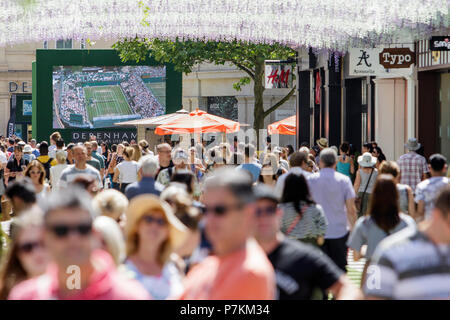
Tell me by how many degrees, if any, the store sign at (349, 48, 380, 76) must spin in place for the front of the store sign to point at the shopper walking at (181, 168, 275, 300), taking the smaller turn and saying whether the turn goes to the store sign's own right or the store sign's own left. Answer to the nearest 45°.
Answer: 0° — it already faces them

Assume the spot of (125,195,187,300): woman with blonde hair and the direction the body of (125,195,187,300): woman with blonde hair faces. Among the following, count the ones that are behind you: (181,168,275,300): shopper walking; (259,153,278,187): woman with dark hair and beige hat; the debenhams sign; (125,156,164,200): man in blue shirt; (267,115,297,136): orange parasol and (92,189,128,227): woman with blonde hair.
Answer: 5

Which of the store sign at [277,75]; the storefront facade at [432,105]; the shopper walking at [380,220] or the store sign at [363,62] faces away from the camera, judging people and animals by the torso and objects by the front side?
the shopper walking

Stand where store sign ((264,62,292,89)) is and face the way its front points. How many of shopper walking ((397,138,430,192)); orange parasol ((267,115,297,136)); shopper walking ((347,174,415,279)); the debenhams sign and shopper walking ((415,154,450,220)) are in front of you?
3

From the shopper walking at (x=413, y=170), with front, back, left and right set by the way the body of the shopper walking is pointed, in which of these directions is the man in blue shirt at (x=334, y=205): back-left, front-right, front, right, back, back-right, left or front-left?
back

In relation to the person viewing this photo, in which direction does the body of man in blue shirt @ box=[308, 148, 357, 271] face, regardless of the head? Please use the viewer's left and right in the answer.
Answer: facing away from the viewer

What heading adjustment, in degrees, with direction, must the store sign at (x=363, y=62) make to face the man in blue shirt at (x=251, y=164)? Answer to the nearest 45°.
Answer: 0° — it already faces them

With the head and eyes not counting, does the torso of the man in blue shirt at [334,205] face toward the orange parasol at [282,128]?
yes

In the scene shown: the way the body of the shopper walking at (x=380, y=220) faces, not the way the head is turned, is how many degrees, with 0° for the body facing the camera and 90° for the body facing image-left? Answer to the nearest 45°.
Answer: approximately 180°

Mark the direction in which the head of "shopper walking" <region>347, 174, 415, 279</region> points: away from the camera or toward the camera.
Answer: away from the camera

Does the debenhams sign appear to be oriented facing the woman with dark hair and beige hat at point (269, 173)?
yes

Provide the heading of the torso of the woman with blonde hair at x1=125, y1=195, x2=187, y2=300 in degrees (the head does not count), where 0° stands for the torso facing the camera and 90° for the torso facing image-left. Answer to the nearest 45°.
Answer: approximately 0°

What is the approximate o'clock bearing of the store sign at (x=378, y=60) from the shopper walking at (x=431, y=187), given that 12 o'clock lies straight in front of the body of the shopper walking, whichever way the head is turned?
The store sign is roughly at 12 o'clock from the shopper walking.
